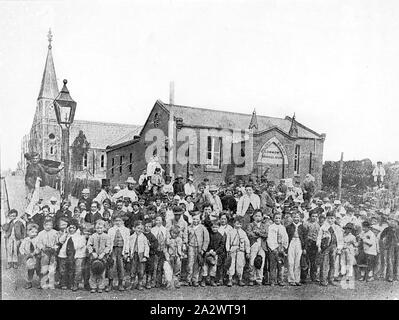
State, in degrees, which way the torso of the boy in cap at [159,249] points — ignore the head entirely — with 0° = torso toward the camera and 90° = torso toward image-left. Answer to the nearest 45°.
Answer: approximately 0°

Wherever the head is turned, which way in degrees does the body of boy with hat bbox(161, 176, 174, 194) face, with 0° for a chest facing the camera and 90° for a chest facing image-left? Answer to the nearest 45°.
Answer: approximately 0°

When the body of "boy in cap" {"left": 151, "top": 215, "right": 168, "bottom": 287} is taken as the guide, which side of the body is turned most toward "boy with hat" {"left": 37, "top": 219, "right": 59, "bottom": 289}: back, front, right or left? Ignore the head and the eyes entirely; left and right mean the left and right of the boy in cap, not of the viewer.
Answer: right

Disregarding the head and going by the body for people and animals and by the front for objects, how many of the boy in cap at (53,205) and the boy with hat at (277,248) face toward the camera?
2

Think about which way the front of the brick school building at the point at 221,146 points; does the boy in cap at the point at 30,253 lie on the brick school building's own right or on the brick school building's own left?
on the brick school building's own right
